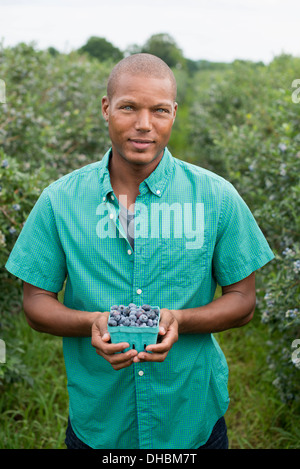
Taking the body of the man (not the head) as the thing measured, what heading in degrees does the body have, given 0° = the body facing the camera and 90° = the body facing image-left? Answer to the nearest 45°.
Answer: approximately 0°

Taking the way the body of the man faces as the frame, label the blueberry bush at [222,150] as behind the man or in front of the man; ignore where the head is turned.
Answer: behind
